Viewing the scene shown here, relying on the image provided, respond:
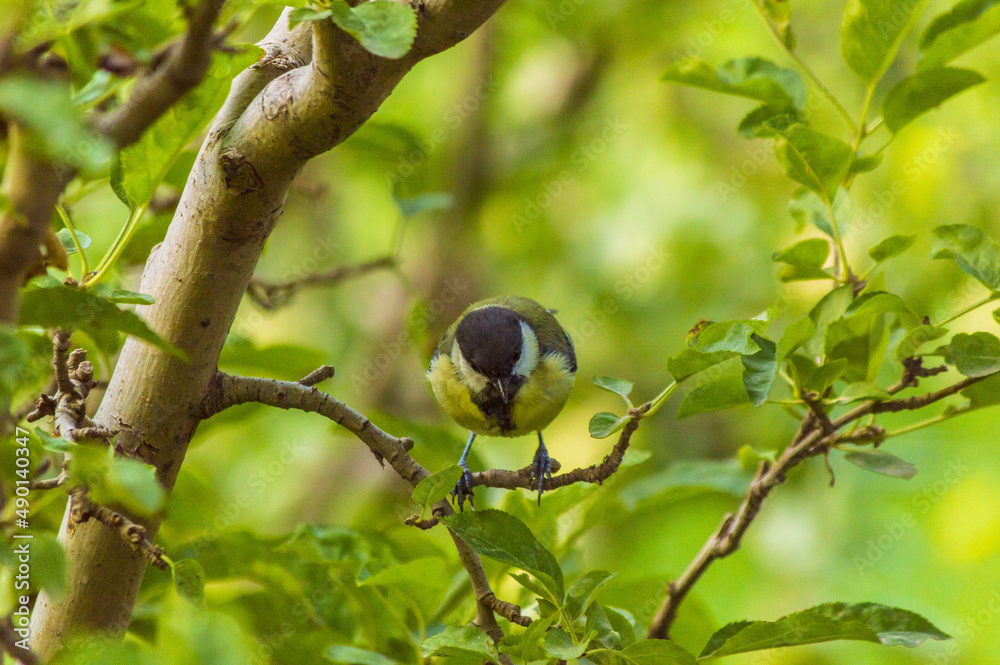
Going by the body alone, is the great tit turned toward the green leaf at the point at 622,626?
yes

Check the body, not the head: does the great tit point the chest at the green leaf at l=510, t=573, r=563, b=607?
yes

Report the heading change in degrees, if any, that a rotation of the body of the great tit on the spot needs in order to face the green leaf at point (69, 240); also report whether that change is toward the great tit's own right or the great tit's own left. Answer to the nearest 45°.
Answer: approximately 45° to the great tit's own right

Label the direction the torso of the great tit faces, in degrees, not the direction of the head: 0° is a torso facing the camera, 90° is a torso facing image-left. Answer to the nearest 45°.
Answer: approximately 0°
